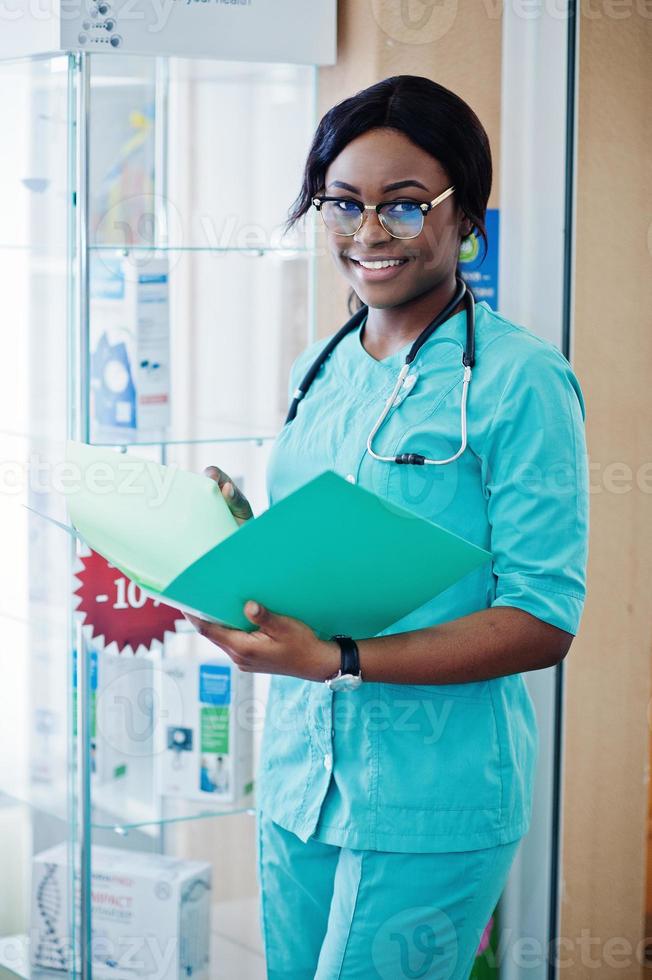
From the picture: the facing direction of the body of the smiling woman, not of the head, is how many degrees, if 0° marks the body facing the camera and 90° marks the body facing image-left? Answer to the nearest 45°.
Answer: approximately 45°

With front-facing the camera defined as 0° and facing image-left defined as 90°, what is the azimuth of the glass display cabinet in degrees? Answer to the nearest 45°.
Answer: approximately 0°

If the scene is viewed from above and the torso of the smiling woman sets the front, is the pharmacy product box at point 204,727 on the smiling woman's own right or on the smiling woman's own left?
on the smiling woman's own right

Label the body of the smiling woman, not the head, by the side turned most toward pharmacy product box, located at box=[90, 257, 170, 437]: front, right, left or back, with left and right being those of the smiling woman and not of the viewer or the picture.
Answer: right

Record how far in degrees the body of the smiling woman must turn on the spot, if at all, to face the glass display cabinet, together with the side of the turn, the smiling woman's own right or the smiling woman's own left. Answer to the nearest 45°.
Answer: approximately 90° to the smiling woman's own right
